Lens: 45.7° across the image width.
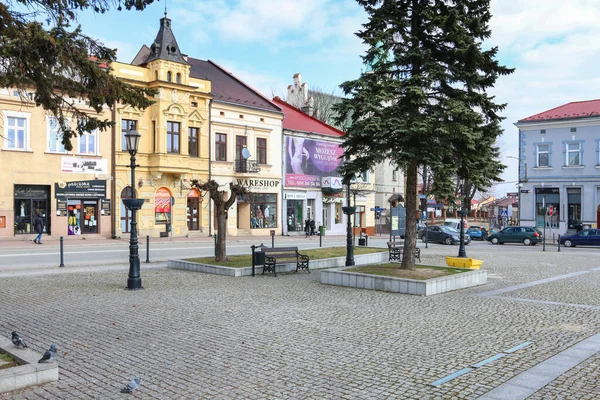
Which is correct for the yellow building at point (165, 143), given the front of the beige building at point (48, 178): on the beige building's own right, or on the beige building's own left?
on the beige building's own left

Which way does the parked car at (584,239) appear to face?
to the viewer's left

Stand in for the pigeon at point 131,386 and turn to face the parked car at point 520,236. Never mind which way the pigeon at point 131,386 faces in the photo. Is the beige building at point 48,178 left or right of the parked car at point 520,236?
left

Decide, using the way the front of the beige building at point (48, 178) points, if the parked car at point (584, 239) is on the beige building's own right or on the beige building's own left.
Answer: on the beige building's own left

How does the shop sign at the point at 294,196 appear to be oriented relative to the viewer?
toward the camera

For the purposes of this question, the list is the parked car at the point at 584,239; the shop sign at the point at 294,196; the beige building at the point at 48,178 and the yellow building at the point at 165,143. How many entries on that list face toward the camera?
3

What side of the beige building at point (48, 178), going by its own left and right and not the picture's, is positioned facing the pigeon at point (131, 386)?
front

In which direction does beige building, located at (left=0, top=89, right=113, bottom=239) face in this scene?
toward the camera

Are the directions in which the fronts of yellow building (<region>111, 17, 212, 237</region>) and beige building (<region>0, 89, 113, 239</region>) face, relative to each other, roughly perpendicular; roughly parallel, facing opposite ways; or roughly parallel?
roughly parallel

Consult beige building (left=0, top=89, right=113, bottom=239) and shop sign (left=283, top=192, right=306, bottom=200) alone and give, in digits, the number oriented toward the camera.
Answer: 2

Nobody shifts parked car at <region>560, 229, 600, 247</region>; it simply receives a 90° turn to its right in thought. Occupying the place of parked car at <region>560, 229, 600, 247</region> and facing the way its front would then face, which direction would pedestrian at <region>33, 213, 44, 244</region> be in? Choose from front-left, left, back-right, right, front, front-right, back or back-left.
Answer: back-left
